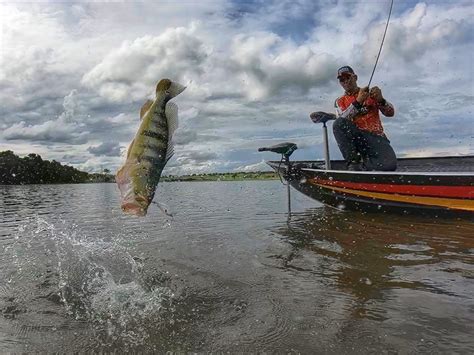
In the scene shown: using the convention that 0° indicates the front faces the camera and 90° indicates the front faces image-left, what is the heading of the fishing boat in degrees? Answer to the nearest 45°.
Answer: approximately 90°

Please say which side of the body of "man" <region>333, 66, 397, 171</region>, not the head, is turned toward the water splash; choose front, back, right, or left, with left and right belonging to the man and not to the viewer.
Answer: front

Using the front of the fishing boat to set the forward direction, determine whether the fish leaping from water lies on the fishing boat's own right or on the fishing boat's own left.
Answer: on the fishing boat's own left

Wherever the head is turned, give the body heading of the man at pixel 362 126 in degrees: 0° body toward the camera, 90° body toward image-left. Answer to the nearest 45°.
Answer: approximately 45°

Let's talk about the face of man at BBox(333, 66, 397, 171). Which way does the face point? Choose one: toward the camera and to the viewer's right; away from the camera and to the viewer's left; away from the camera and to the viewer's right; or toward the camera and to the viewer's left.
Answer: toward the camera and to the viewer's left
